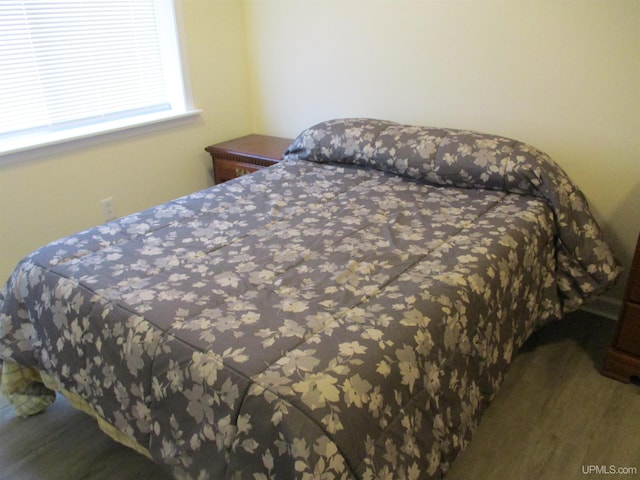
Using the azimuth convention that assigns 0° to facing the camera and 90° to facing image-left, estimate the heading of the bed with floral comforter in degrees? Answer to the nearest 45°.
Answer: approximately 45°

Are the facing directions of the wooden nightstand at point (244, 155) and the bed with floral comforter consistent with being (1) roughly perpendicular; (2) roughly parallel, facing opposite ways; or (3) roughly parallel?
roughly parallel

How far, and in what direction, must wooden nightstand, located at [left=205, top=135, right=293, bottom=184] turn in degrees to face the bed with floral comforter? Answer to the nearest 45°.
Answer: approximately 45° to its left

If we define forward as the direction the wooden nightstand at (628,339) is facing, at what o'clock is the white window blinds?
The white window blinds is roughly at 1 o'clock from the wooden nightstand.

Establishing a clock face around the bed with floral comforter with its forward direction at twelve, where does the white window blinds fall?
The white window blinds is roughly at 3 o'clock from the bed with floral comforter.

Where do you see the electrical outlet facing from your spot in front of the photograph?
facing the viewer and to the right of the viewer

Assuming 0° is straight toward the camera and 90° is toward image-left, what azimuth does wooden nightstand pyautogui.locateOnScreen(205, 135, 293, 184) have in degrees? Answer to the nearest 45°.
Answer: approximately 45°

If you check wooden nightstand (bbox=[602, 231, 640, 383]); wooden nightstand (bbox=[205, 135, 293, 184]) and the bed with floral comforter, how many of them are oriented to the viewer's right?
0

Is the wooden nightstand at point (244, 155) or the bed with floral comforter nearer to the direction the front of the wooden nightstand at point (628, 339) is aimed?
the bed with floral comforter

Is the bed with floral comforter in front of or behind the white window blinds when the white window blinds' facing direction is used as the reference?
in front

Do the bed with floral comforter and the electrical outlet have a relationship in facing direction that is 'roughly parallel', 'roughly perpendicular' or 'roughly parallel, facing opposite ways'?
roughly perpendicular

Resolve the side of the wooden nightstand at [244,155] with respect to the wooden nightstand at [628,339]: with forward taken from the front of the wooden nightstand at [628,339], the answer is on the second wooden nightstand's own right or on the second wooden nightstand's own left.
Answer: on the second wooden nightstand's own right

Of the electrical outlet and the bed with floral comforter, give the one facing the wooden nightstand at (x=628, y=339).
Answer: the electrical outlet

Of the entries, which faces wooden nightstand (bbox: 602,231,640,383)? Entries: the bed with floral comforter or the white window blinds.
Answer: the white window blinds

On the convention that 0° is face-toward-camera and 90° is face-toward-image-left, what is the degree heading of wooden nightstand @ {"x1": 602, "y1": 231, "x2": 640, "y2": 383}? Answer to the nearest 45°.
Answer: approximately 45°

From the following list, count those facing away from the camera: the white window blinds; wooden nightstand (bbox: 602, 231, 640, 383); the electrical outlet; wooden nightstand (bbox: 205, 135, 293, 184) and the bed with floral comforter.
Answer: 0

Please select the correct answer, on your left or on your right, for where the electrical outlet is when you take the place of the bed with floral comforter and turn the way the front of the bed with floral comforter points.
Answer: on your right
